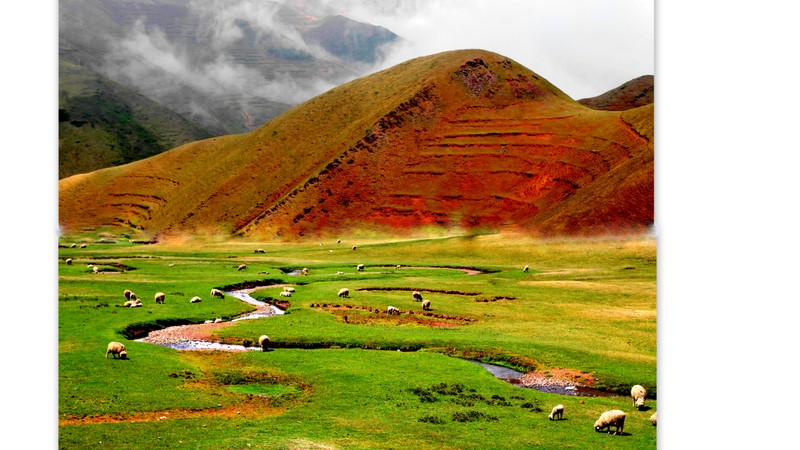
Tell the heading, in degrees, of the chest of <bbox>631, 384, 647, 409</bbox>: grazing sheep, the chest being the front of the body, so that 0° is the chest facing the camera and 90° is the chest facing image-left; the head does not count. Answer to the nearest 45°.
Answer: approximately 0°

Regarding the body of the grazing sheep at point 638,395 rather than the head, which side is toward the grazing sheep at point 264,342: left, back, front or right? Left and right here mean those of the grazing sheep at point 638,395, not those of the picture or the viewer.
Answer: right

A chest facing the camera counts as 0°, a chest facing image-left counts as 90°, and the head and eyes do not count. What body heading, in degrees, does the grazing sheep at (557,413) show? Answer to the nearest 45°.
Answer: approximately 90°

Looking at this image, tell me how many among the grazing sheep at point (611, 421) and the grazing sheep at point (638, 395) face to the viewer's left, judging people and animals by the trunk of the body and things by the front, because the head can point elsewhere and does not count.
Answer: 1

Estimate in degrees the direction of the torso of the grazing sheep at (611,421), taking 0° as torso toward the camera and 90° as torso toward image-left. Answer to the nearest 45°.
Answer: approximately 90°

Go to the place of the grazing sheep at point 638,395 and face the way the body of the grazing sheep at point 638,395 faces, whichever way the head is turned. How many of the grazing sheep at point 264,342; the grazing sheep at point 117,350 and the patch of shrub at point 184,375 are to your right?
3

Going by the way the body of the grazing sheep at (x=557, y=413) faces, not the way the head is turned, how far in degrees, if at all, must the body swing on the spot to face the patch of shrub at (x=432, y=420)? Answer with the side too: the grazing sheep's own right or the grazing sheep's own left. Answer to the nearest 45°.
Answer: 0° — it already faces it

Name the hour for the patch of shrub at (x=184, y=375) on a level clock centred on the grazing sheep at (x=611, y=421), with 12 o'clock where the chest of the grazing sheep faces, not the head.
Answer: The patch of shrub is roughly at 12 o'clock from the grazing sheep.

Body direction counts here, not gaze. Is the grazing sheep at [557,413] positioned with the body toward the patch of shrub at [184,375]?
yes

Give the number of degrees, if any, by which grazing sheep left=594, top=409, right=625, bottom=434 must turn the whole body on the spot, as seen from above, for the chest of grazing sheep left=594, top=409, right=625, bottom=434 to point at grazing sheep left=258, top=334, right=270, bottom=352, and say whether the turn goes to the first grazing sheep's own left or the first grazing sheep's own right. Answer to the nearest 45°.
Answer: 0° — it already faces it

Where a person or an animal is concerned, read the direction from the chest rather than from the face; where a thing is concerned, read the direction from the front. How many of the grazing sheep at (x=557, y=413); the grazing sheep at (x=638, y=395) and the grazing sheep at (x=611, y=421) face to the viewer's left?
2

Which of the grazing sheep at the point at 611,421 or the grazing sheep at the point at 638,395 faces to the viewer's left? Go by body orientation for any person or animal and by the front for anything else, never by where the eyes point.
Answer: the grazing sheep at the point at 611,421
